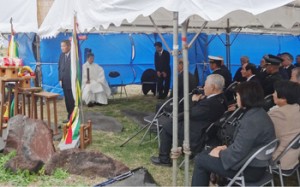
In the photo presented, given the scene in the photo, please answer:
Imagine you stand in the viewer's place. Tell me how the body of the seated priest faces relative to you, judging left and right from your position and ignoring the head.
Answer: facing the viewer and to the left of the viewer

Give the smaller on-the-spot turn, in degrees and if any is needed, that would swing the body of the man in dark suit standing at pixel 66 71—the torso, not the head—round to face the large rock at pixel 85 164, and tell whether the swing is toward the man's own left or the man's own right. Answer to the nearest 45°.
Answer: approximately 45° to the man's own right

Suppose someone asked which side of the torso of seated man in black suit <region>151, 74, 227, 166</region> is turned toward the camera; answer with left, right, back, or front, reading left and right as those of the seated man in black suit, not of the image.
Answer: left

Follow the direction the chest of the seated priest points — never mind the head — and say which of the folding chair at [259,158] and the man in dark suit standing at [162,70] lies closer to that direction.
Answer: the folding chair

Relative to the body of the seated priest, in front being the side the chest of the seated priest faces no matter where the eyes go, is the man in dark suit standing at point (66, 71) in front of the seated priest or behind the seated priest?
in front

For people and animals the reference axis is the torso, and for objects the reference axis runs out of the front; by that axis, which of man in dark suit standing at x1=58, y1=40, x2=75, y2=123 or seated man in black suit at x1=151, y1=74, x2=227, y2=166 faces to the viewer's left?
the seated man in black suit

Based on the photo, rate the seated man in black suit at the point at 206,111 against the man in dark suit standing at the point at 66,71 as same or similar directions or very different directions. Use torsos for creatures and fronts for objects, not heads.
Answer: very different directions

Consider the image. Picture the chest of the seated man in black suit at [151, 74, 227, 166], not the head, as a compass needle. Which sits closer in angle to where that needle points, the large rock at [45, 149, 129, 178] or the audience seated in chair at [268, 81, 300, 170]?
the large rock

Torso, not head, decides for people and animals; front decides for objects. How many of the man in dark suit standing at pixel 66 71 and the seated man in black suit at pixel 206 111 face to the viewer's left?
1

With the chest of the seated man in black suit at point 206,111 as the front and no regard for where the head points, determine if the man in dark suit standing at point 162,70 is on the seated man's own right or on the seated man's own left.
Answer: on the seated man's own right

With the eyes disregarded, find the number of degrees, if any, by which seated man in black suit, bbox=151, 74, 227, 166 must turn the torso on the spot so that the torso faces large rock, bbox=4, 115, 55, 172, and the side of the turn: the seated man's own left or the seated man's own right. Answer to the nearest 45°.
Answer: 0° — they already face it

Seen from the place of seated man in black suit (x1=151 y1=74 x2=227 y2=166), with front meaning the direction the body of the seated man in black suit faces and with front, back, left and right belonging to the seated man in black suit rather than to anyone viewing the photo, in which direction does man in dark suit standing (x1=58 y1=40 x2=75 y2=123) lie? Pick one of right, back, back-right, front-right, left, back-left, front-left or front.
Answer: front-right

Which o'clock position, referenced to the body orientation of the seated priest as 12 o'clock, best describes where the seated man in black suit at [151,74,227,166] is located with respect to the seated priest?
The seated man in black suit is roughly at 10 o'clock from the seated priest.
